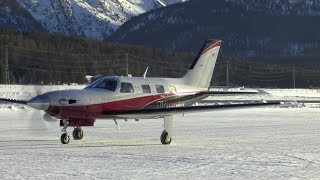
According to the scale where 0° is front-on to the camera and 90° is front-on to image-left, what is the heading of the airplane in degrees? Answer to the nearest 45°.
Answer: approximately 45°
